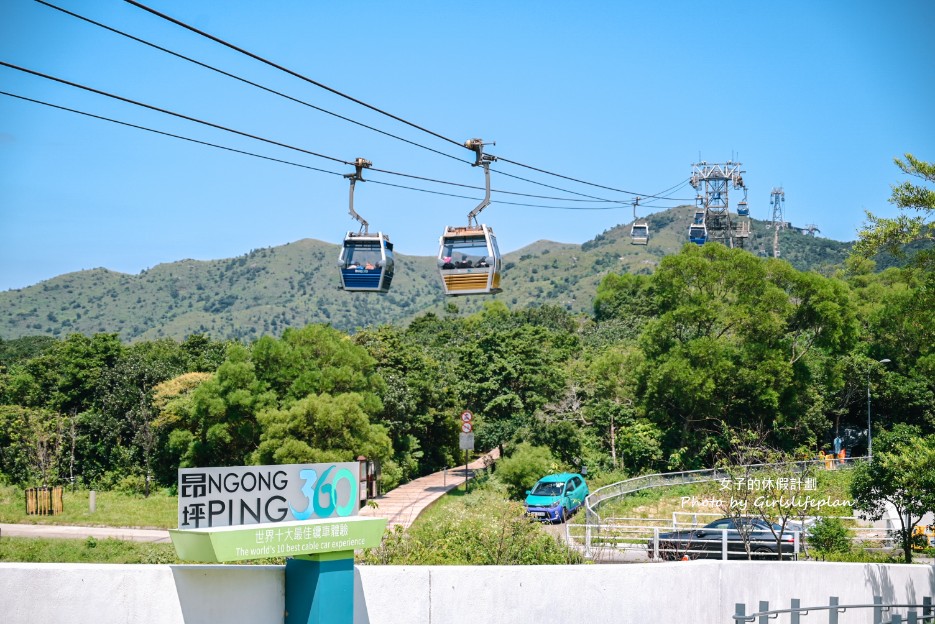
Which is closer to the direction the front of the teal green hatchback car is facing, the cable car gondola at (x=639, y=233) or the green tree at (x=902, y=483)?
the green tree

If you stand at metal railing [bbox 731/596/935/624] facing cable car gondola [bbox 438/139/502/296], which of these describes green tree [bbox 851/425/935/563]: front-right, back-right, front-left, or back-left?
front-right

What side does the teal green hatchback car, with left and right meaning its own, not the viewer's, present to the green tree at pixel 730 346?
back

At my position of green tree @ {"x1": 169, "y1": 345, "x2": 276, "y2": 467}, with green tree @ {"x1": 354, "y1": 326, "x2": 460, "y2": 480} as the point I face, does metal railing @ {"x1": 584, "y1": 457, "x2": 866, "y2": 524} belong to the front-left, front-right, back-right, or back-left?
front-right

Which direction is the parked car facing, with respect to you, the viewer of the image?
facing to the left of the viewer

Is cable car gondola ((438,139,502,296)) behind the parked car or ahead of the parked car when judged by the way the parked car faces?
ahead

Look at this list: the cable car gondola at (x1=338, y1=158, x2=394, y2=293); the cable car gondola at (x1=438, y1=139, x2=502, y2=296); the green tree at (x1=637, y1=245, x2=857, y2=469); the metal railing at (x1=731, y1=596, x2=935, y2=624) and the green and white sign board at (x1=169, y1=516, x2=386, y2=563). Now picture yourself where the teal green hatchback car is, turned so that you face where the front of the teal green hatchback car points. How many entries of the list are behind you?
1

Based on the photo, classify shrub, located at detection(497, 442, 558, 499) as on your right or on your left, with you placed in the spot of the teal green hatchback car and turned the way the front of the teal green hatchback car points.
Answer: on your right

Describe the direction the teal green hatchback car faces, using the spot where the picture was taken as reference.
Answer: facing the viewer and to the left of the viewer

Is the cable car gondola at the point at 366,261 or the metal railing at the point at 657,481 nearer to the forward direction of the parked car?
the cable car gondola

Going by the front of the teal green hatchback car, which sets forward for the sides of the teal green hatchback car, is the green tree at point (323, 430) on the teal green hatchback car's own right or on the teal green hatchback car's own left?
on the teal green hatchback car's own right
